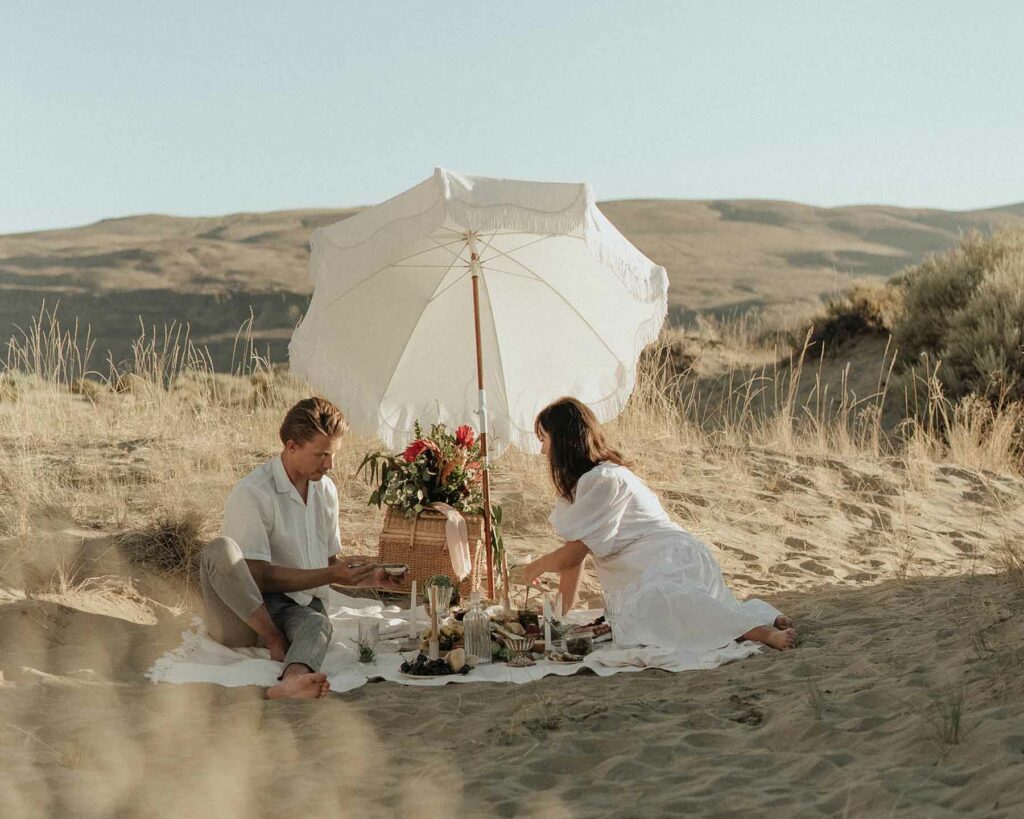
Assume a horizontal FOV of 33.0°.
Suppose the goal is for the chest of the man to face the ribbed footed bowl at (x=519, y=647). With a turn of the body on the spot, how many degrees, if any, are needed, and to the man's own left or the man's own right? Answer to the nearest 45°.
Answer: approximately 45° to the man's own left

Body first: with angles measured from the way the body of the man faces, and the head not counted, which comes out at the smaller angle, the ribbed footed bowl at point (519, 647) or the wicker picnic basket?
the ribbed footed bowl

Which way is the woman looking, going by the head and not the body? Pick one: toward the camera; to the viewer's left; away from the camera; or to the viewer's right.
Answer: to the viewer's left

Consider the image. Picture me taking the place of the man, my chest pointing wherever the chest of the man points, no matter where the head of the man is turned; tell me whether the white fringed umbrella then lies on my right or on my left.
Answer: on my left

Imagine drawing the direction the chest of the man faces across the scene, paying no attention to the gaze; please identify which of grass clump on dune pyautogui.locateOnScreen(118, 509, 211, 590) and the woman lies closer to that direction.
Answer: the woman

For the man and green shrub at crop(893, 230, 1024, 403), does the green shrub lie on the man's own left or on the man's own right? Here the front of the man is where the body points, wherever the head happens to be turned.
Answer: on the man's own left

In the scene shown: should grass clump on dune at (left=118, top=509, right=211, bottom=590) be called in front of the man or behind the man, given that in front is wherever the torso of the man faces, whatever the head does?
behind

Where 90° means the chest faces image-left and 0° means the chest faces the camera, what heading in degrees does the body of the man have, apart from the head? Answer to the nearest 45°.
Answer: approximately 315°
